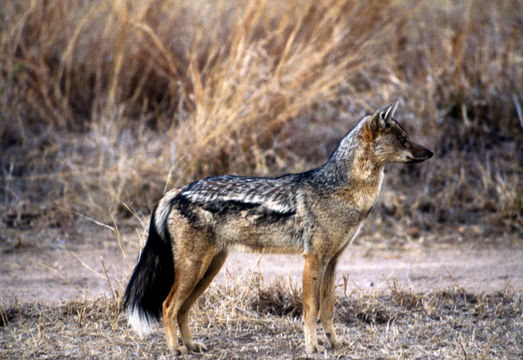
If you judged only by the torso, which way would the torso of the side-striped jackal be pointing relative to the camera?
to the viewer's right
